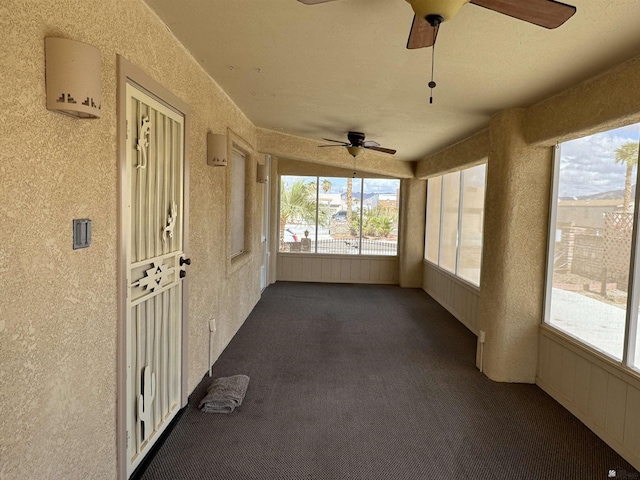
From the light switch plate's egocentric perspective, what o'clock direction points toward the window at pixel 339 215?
The window is roughly at 9 o'clock from the light switch plate.

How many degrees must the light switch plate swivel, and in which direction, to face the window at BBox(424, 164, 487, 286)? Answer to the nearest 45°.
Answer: approximately 90° to its left

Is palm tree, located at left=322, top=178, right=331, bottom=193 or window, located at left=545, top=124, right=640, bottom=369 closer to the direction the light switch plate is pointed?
the window

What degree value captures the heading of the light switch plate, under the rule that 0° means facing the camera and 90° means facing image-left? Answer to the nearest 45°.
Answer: approximately 315°

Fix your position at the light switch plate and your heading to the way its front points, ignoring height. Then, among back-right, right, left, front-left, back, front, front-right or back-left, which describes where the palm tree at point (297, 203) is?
left

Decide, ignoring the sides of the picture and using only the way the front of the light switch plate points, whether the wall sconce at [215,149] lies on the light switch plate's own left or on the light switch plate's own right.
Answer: on the light switch plate's own left

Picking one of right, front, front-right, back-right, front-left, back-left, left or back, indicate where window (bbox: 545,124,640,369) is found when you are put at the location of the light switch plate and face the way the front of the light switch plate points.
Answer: front-left

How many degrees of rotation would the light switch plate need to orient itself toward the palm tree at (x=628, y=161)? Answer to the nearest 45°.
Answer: approximately 45° to its left

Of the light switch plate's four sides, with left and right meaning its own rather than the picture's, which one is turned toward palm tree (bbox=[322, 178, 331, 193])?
left

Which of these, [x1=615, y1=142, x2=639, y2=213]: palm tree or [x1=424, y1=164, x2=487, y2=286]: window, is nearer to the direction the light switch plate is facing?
the palm tree

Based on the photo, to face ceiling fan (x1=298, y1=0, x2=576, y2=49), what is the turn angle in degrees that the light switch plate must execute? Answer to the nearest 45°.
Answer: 0° — it already faces it

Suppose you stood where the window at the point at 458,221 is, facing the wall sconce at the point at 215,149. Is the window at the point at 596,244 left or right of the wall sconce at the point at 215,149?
left

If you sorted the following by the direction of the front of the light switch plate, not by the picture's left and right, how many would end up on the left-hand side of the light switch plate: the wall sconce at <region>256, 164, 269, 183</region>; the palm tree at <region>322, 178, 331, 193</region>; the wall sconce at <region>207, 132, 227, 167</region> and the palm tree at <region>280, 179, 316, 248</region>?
4

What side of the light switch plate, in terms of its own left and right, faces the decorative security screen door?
left
